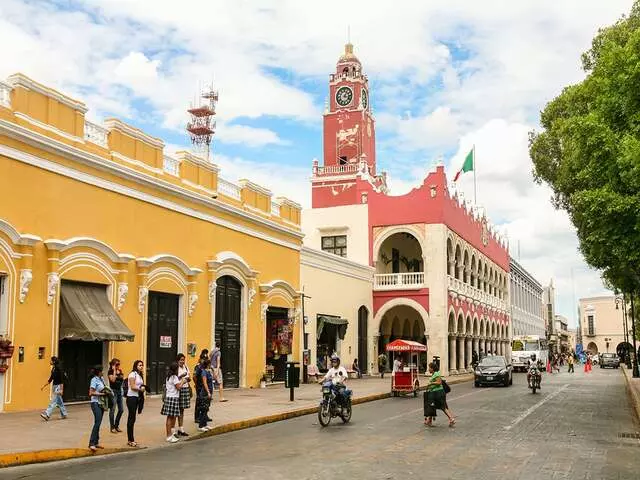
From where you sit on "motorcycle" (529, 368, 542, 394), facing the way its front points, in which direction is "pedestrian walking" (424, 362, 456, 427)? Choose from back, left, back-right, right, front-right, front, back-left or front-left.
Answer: front

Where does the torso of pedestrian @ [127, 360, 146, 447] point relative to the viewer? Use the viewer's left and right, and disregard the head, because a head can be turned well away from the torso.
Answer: facing the viewer and to the right of the viewer

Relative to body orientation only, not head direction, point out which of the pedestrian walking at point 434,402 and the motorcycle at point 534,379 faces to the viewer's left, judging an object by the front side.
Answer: the pedestrian walking

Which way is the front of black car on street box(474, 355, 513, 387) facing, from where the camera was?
facing the viewer

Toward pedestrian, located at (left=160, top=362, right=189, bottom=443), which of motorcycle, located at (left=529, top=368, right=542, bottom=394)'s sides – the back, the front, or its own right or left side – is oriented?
front

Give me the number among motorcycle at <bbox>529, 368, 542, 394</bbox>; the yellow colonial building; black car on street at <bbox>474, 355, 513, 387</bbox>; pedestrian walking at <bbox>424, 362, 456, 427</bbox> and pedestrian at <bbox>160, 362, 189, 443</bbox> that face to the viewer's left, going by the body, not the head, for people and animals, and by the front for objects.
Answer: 1

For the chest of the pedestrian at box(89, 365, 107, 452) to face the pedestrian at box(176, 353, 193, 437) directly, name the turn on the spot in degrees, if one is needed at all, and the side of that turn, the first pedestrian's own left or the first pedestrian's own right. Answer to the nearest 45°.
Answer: approximately 45° to the first pedestrian's own left

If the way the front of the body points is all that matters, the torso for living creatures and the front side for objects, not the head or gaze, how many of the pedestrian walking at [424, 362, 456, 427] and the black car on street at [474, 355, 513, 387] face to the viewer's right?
0

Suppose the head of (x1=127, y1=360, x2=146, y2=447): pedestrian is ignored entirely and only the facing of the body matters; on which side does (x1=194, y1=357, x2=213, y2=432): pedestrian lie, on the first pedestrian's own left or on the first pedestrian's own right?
on the first pedestrian's own left

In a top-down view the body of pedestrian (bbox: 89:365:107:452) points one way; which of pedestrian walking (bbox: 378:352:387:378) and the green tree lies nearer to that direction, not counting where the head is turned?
the green tree

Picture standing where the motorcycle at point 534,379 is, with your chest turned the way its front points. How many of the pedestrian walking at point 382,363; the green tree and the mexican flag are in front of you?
1

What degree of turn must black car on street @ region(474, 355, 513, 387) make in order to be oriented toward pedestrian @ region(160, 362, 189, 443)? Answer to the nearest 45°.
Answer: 0° — it already faces them

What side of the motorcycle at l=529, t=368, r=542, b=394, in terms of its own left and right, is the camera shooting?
front

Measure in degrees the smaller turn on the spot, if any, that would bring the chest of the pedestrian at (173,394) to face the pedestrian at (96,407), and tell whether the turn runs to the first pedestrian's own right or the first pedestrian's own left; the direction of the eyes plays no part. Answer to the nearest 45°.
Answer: approximately 135° to the first pedestrian's own right
